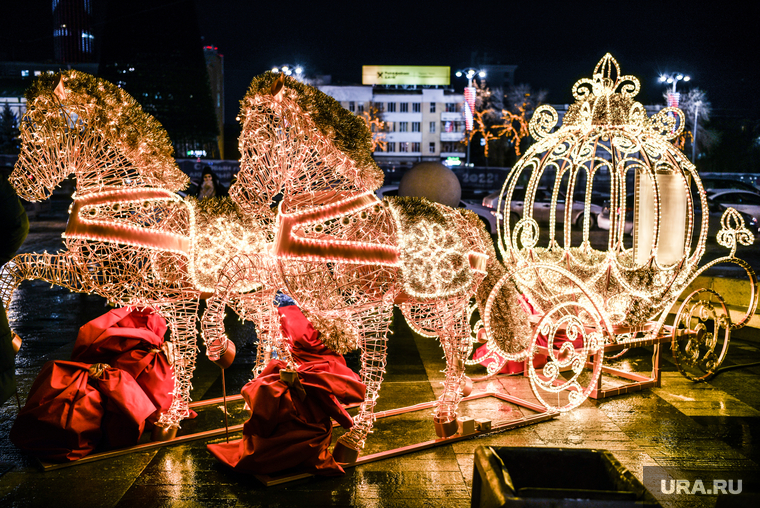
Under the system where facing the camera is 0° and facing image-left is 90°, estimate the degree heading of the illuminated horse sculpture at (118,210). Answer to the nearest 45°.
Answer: approximately 90°

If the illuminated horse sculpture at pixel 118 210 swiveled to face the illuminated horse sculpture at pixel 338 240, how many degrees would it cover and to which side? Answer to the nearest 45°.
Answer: approximately 135° to its left

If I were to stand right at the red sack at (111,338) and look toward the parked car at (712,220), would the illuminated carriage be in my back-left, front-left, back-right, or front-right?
front-right
